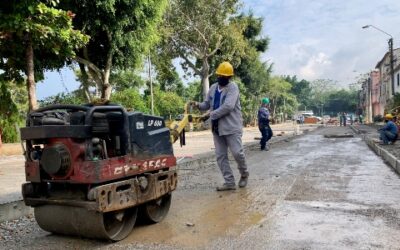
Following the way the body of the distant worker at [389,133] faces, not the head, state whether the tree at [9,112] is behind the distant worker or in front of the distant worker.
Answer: in front

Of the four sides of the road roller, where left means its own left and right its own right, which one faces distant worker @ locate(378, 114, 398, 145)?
back

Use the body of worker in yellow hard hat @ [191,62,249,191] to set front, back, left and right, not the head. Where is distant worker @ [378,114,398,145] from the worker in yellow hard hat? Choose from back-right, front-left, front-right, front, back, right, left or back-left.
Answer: back

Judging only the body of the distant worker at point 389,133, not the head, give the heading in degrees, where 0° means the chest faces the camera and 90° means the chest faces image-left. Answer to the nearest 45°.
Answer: approximately 90°

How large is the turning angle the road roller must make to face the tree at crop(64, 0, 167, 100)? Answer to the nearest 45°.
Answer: approximately 135° to its right

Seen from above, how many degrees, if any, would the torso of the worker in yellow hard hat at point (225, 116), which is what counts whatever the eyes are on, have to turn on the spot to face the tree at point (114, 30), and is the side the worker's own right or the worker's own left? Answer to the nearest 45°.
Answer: approximately 90° to the worker's own right

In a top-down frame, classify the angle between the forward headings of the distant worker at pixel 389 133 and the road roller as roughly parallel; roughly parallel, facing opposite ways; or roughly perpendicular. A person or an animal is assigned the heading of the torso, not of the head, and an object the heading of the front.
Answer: roughly perpendicular
